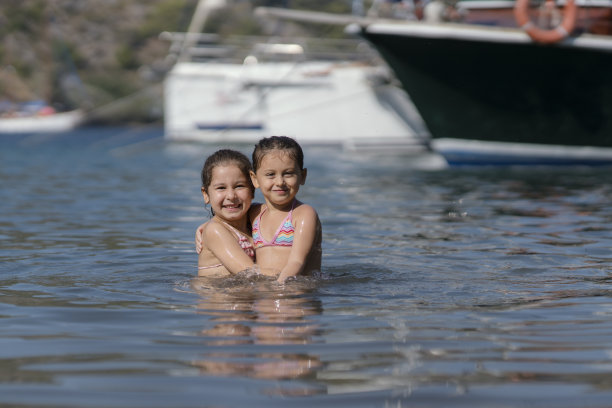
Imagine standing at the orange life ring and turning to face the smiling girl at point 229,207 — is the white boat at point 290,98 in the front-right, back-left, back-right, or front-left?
back-right

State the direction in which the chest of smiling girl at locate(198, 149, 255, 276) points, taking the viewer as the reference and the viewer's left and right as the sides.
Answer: facing the viewer and to the right of the viewer

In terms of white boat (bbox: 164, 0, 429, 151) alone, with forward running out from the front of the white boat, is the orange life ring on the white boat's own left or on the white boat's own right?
on the white boat's own left

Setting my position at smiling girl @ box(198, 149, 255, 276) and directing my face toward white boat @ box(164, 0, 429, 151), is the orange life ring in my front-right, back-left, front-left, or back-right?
front-right

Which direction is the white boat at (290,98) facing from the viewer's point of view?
to the viewer's left

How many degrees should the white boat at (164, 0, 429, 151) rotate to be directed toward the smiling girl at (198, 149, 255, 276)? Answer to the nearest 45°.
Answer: approximately 90° to its left

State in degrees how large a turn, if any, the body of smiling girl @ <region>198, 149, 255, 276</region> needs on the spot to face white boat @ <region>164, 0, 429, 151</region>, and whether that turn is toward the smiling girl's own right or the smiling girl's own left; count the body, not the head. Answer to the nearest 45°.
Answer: approximately 135° to the smiling girl's own left

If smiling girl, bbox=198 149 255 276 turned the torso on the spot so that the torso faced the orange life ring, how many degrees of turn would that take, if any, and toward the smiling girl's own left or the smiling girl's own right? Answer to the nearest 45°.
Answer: approximately 90° to the smiling girl's own left
